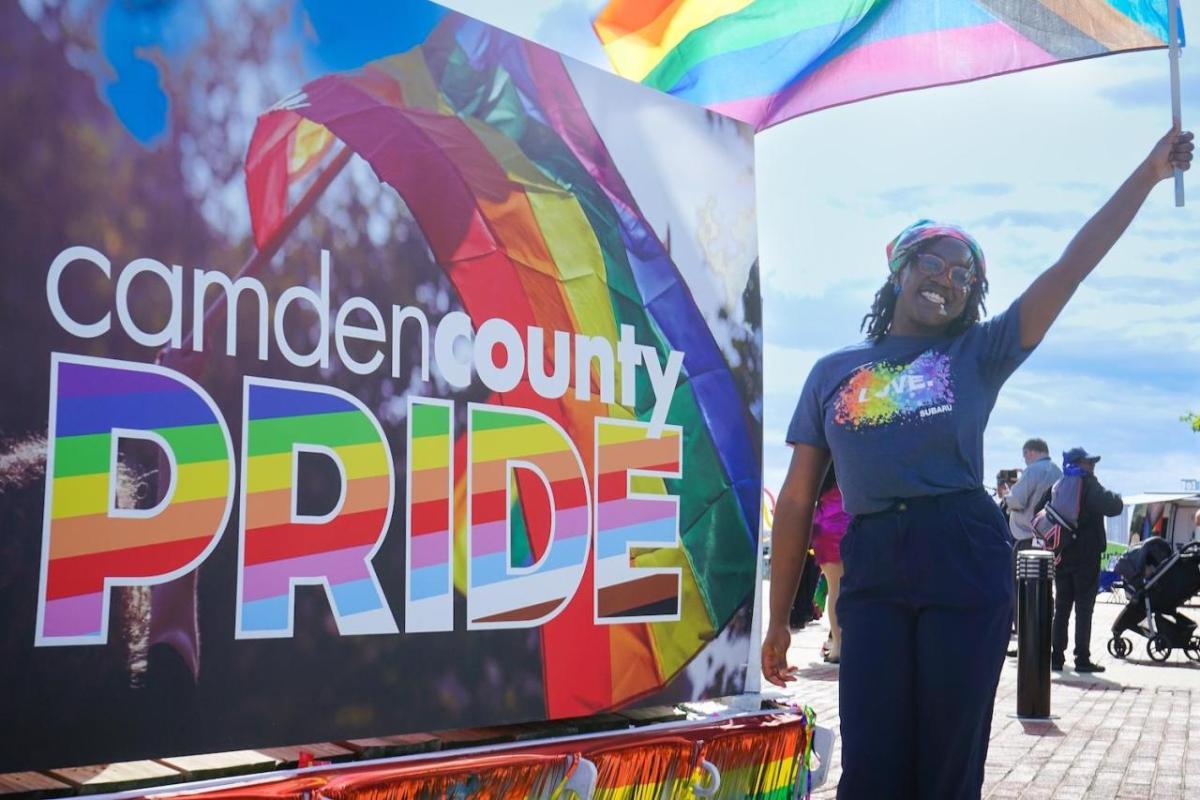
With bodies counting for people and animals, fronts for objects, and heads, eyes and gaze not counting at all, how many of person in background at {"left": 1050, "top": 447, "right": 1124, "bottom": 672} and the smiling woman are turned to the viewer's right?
1

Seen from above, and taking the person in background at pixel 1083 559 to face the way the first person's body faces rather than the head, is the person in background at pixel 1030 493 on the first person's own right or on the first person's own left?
on the first person's own left

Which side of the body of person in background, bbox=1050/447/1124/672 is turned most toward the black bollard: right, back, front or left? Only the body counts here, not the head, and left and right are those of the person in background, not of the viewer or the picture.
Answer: right

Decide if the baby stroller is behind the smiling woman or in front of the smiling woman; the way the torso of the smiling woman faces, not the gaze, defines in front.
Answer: behind

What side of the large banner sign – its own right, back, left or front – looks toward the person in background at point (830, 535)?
left

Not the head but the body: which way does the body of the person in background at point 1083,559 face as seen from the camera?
to the viewer's right

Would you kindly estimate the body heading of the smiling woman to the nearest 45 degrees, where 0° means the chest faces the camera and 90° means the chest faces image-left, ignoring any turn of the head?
approximately 0°

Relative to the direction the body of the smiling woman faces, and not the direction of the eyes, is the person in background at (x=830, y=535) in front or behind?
behind

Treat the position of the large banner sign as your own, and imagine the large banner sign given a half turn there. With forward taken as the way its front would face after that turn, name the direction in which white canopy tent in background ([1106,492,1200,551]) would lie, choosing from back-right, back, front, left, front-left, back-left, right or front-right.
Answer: right

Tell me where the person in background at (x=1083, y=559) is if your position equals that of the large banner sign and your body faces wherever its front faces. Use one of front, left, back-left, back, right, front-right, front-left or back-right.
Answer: left
